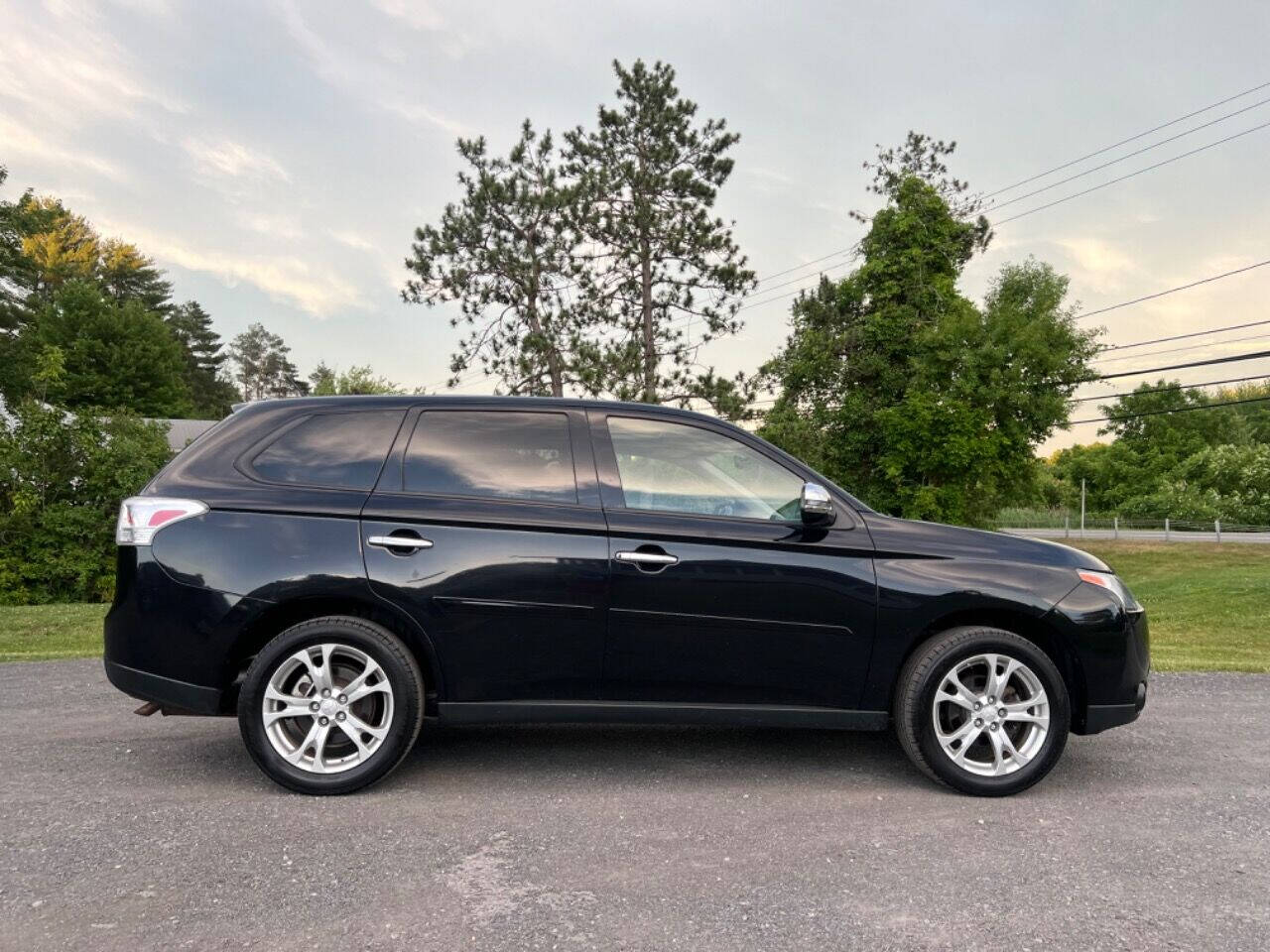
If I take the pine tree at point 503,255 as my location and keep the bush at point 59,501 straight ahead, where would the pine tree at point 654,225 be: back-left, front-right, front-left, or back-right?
back-left

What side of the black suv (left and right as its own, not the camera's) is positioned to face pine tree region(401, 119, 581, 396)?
left

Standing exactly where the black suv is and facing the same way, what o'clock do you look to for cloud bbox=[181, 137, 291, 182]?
The cloud is roughly at 8 o'clock from the black suv.

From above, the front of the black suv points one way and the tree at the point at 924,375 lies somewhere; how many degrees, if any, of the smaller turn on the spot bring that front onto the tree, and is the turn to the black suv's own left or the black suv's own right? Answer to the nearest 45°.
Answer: approximately 90° to the black suv's own left

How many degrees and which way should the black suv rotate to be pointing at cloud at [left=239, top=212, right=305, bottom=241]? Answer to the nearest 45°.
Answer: approximately 135° to its left

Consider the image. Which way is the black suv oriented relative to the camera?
to the viewer's right

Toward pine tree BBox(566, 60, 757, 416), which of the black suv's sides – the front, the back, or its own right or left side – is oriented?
left

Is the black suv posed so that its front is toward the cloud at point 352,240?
no

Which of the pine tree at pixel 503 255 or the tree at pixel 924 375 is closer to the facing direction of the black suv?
the tree

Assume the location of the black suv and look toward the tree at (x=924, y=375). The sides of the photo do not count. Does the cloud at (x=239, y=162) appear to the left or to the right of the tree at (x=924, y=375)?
left
